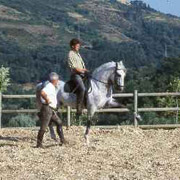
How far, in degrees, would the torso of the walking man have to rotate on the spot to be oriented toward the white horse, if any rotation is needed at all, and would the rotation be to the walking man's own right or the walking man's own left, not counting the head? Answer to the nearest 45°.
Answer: approximately 45° to the walking man's own left

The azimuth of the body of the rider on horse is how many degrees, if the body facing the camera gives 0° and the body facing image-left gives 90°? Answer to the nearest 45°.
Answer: approximately 315°

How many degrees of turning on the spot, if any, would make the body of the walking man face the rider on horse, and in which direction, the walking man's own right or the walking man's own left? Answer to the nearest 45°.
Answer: approximately 45° to the walking man's own left

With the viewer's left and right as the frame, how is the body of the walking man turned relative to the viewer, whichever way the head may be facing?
facing to the right of the viewer
